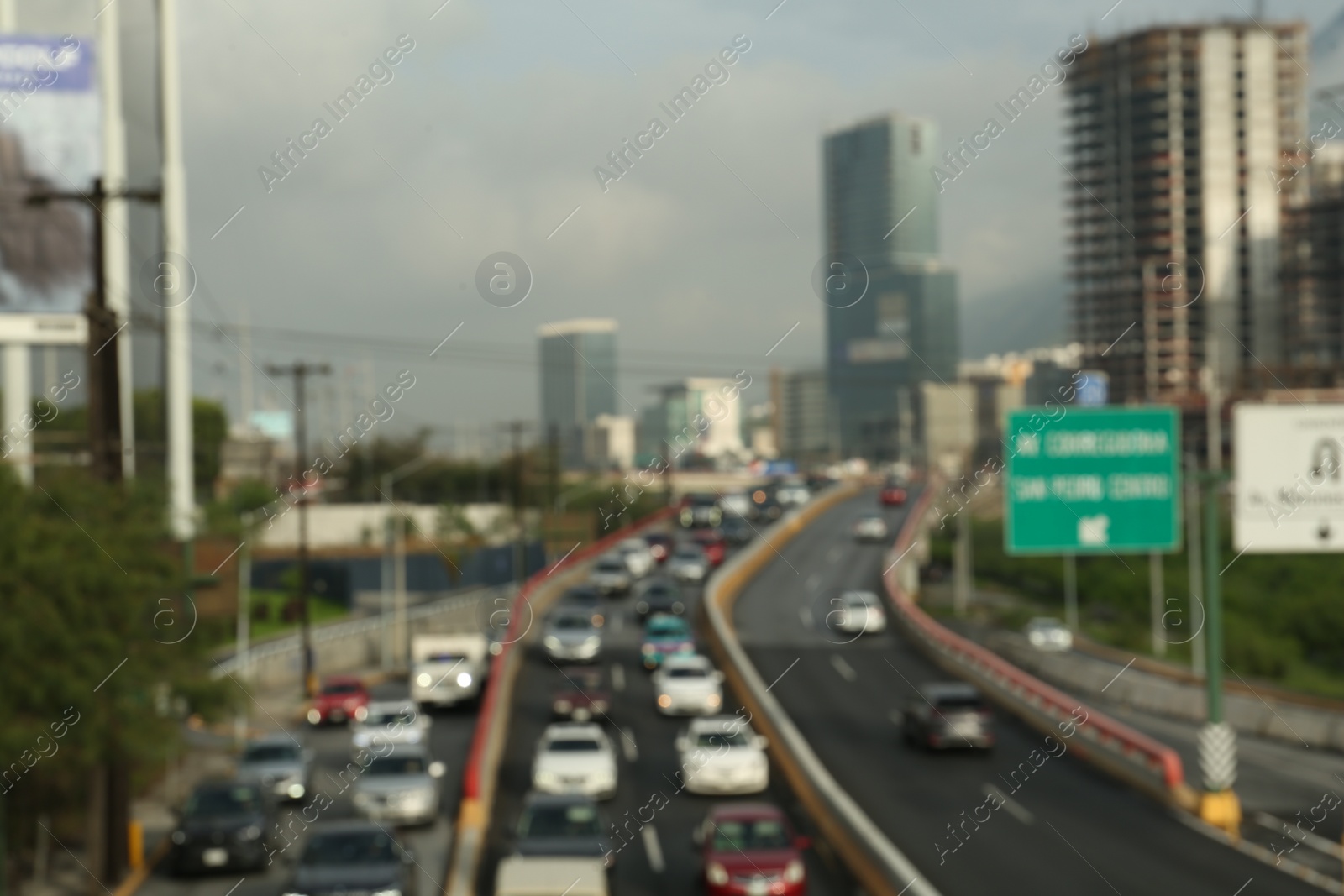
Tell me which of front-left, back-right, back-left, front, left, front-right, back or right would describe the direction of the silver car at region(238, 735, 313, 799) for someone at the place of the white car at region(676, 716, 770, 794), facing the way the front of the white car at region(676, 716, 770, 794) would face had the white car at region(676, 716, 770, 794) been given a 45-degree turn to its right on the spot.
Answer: front-right

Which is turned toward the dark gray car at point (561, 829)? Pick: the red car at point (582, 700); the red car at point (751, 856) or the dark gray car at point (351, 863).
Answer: the red car at point (582, 700)

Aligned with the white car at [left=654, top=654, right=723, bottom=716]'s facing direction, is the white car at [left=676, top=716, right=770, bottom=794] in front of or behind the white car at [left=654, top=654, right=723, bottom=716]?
in front

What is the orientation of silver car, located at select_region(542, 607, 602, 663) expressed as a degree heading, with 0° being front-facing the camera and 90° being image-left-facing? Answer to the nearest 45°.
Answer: approximately 0°

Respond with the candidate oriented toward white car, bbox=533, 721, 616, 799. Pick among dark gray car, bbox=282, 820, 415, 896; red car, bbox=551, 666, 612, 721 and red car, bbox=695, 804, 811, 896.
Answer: red car, bbox=551, 666, 612, 721

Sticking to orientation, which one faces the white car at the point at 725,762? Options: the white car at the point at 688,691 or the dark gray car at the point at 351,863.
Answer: the white car at the point at 688,691

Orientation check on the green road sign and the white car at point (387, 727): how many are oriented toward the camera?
2

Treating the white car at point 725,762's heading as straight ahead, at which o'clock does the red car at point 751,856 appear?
The red car is roughly at 12 o'clock from the white car.

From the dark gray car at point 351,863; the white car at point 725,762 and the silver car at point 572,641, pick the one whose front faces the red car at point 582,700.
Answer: the silver car

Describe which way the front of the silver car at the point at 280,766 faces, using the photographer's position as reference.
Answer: facing the viewer and to the right of the viewer

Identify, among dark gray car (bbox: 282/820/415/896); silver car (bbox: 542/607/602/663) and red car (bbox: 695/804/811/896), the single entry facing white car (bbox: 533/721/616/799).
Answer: the silver car
